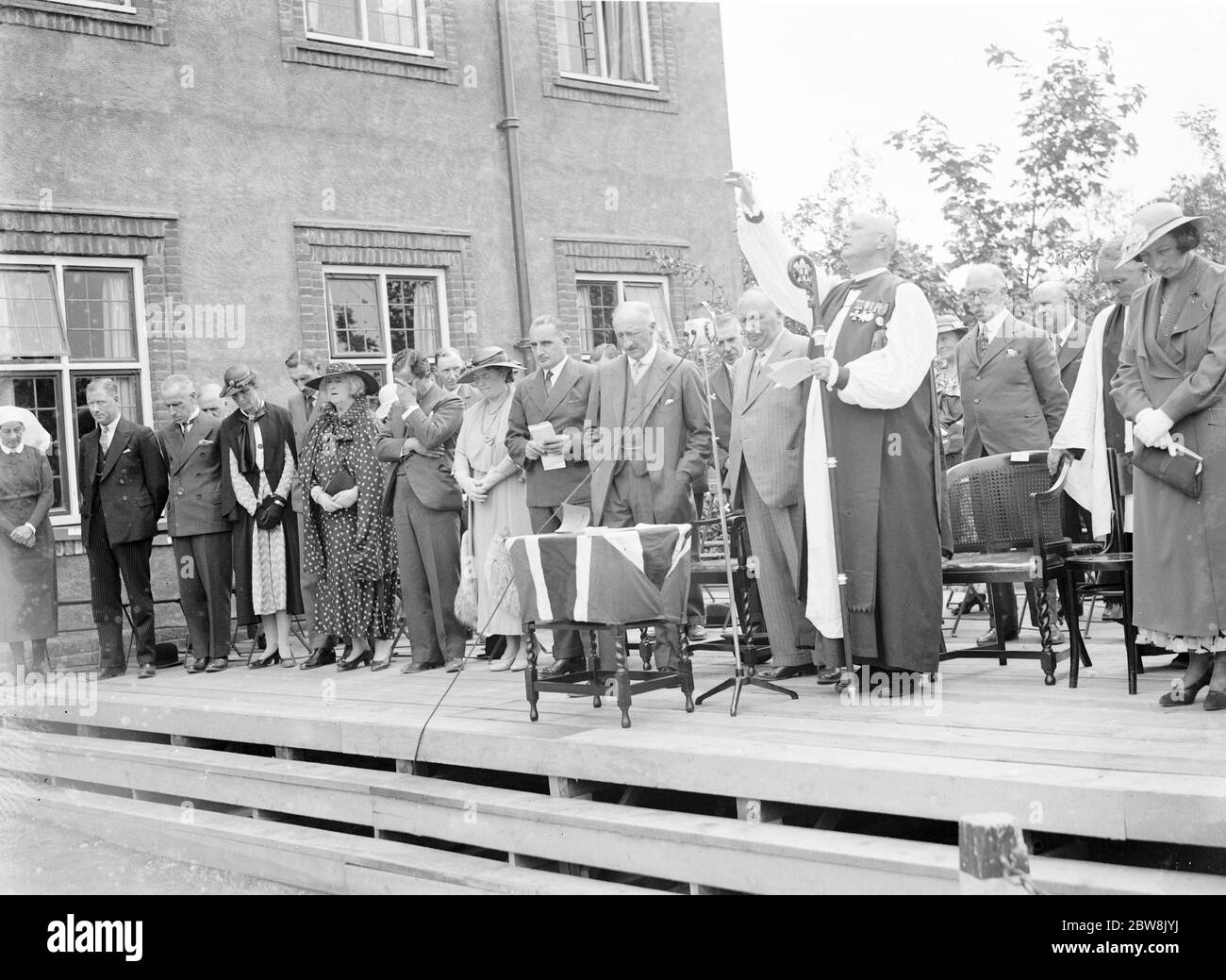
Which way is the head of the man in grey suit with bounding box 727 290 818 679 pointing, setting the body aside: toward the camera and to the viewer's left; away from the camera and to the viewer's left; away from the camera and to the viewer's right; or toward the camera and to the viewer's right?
toward the camera and to the viewer's left

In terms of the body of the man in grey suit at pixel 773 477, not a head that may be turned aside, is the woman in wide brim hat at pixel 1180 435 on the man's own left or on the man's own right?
on the man's own left

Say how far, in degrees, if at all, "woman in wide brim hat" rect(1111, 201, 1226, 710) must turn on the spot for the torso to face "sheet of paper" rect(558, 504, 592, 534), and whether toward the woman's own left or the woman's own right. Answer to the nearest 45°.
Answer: approximately 90° to the woman's own right

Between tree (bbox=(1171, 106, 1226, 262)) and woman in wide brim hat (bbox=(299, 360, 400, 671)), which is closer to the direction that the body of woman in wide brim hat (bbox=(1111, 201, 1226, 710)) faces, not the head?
the woman in wide brim hat

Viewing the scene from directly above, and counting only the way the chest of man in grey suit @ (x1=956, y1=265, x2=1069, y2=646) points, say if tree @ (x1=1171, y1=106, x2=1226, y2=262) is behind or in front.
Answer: behind

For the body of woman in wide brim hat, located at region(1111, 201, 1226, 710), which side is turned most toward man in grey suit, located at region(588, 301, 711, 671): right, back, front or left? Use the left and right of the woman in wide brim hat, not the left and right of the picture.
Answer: right

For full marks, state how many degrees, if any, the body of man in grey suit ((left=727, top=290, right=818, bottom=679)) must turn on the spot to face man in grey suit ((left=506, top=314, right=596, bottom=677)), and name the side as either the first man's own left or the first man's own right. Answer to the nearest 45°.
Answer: approximately 90° to the first man's own right

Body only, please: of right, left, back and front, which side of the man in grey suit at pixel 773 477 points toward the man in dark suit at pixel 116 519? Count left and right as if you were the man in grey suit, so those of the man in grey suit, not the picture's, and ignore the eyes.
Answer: right

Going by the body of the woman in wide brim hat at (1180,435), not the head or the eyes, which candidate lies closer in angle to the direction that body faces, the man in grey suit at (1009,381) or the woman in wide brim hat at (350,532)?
the woman in wide brim hat

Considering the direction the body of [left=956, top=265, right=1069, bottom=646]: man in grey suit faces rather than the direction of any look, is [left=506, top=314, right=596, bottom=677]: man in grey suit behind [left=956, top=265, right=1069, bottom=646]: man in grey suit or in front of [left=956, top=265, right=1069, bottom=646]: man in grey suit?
in front

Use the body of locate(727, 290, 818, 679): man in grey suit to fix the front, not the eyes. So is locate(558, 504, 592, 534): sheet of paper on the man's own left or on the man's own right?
on the man's own right

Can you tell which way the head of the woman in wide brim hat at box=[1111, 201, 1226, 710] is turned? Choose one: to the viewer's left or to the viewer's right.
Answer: to the viewer's left

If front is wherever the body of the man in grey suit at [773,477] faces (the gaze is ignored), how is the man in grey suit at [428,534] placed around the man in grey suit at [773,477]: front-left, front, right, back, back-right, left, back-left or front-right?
right

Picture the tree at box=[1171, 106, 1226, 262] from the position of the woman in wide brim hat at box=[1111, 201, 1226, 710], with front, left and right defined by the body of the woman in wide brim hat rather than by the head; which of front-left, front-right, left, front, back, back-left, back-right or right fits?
back-right

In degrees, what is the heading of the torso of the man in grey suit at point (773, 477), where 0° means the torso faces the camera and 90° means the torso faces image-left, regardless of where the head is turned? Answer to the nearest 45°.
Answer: approximately 45°
